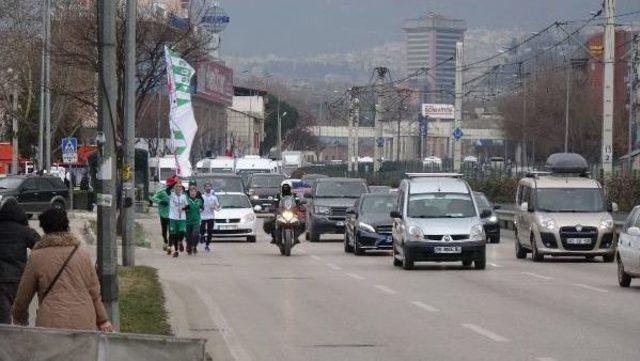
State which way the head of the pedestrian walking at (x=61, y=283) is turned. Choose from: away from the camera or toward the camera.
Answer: away from the camera

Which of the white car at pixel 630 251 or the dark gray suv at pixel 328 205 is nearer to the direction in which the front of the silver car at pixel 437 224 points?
the white car

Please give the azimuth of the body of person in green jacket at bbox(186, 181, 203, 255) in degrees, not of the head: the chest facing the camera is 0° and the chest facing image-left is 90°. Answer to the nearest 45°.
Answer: approximately 0°

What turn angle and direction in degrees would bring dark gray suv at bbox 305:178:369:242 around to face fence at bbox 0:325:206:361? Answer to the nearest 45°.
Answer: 0° — it already faces it

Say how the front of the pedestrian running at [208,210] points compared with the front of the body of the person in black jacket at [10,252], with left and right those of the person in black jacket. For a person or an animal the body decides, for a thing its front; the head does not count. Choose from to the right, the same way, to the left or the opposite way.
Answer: the opposite way

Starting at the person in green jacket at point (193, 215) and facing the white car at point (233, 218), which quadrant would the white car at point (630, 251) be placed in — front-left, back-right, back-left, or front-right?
back-right

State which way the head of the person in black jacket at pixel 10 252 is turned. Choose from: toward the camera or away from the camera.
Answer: away from the camera

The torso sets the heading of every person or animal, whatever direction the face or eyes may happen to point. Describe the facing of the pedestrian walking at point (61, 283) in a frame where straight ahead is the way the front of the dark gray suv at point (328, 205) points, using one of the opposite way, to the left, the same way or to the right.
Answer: the opposite way

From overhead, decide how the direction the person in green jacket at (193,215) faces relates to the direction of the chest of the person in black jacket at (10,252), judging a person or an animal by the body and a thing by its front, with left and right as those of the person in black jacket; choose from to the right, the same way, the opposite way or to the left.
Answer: the opposite way
